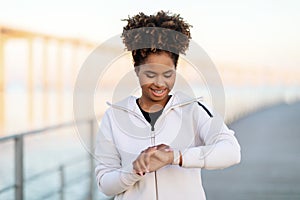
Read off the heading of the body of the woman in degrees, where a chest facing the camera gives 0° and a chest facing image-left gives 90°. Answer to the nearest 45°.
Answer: approximately 0°
